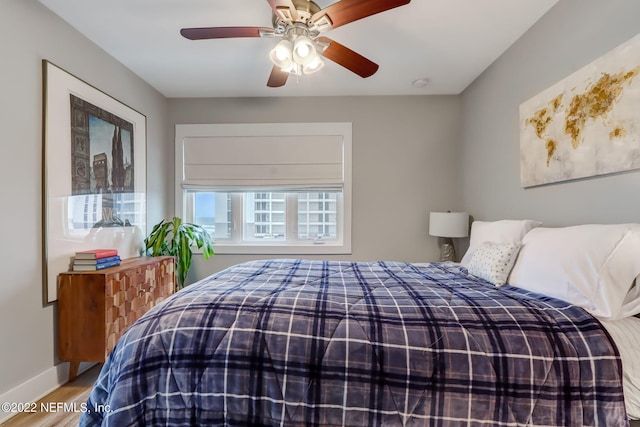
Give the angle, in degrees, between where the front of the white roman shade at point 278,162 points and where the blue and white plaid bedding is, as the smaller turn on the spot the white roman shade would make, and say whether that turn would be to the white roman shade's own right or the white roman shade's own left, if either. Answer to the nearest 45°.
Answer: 0° — it already faces it

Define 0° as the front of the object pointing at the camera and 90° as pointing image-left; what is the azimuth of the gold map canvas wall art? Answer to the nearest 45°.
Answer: approximately 45°

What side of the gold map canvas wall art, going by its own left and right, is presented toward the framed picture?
front

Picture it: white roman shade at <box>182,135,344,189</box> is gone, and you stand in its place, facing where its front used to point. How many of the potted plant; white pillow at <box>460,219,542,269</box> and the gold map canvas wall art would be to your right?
1

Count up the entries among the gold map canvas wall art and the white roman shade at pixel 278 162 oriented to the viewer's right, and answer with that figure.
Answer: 0

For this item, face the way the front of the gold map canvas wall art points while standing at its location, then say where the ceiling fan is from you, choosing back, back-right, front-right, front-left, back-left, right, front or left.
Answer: front

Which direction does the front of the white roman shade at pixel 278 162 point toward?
toward the camera

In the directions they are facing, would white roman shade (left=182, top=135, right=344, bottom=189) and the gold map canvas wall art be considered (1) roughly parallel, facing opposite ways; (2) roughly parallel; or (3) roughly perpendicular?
roughly perpendicular

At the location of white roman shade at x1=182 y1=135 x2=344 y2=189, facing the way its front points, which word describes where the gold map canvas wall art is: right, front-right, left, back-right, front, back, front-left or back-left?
front-left

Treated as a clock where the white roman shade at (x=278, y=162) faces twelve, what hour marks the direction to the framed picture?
The framed picture is roughly at 2 o'clock from the white roman shade.

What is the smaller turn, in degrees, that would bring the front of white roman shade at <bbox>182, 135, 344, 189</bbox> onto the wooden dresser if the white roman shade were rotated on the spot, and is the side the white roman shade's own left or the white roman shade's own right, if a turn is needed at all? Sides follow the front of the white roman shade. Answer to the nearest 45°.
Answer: approximately 45° to the white roman shade's own right

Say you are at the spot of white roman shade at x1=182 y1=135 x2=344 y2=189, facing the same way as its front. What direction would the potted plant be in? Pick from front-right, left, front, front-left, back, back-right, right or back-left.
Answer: right

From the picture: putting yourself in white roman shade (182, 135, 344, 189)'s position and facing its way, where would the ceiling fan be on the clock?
The ceiling fan is roughly at 12 o'clock from the white roman shade.

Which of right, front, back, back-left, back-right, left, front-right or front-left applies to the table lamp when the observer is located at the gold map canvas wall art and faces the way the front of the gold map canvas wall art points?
right
